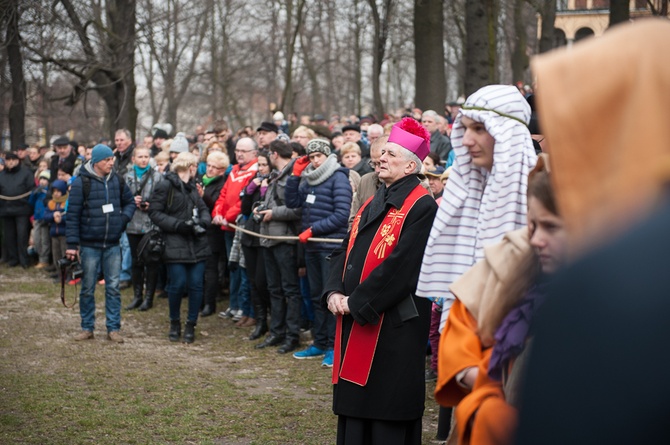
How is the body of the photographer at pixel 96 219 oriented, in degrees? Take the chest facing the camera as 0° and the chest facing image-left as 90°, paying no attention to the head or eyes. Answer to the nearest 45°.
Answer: approximately 0°

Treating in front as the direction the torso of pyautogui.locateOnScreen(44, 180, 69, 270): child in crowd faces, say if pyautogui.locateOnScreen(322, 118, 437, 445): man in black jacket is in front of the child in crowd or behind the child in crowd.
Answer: in front

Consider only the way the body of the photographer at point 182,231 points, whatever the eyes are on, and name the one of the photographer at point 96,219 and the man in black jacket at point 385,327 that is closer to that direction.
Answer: the man in black jacket

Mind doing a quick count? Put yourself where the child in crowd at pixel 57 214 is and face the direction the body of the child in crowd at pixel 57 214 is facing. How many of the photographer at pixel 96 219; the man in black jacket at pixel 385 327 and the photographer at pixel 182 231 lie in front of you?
3

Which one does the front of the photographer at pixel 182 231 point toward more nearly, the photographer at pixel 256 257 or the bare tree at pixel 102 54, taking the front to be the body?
the photographer

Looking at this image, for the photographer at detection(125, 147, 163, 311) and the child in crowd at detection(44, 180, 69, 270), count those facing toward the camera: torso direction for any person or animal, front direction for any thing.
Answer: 2

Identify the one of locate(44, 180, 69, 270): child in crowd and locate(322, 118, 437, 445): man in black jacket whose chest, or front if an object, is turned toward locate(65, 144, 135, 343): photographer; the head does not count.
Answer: the child in crowd
